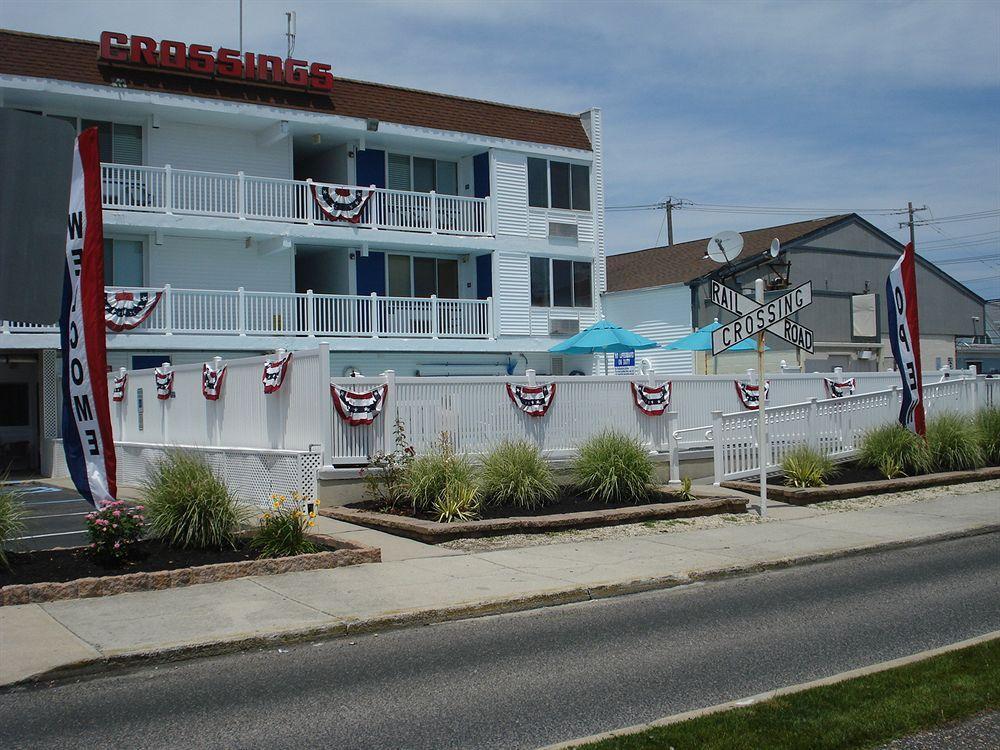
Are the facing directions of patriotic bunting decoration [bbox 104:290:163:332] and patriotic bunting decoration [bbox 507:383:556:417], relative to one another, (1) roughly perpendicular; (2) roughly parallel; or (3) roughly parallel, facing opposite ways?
roughly parallel

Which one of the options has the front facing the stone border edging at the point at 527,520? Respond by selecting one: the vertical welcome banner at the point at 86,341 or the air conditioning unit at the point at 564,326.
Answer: the air conditioning unit

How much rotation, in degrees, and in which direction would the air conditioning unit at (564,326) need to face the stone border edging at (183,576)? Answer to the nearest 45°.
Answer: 0° — it already faces it

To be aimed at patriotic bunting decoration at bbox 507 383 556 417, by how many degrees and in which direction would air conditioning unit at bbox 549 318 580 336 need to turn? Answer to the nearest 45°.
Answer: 0° — it already faces it

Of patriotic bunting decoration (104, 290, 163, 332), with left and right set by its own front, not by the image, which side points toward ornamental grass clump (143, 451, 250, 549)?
front

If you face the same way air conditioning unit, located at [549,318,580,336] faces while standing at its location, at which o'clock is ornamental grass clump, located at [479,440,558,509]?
The ornamental grass clump is roughly at 12 o'clock from the air conditioning unit.

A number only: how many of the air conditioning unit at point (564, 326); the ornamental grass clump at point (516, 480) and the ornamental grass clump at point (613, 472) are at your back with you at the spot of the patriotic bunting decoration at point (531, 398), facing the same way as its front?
1

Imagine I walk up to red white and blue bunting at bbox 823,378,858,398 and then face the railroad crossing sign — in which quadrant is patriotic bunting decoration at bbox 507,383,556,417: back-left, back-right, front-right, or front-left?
front-right

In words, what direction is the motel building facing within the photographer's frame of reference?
facing the viewer and to the right of the viewer

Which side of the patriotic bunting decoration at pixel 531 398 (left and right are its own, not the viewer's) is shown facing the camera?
front

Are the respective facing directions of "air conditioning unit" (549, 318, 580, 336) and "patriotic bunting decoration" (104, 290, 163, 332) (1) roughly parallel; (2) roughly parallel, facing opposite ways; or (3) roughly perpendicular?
roughly parallel

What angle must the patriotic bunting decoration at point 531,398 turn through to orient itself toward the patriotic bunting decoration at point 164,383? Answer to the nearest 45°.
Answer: approximately 135° to its right

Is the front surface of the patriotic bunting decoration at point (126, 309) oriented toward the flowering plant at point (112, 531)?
yes

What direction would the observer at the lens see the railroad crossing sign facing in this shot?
facing the viewer
